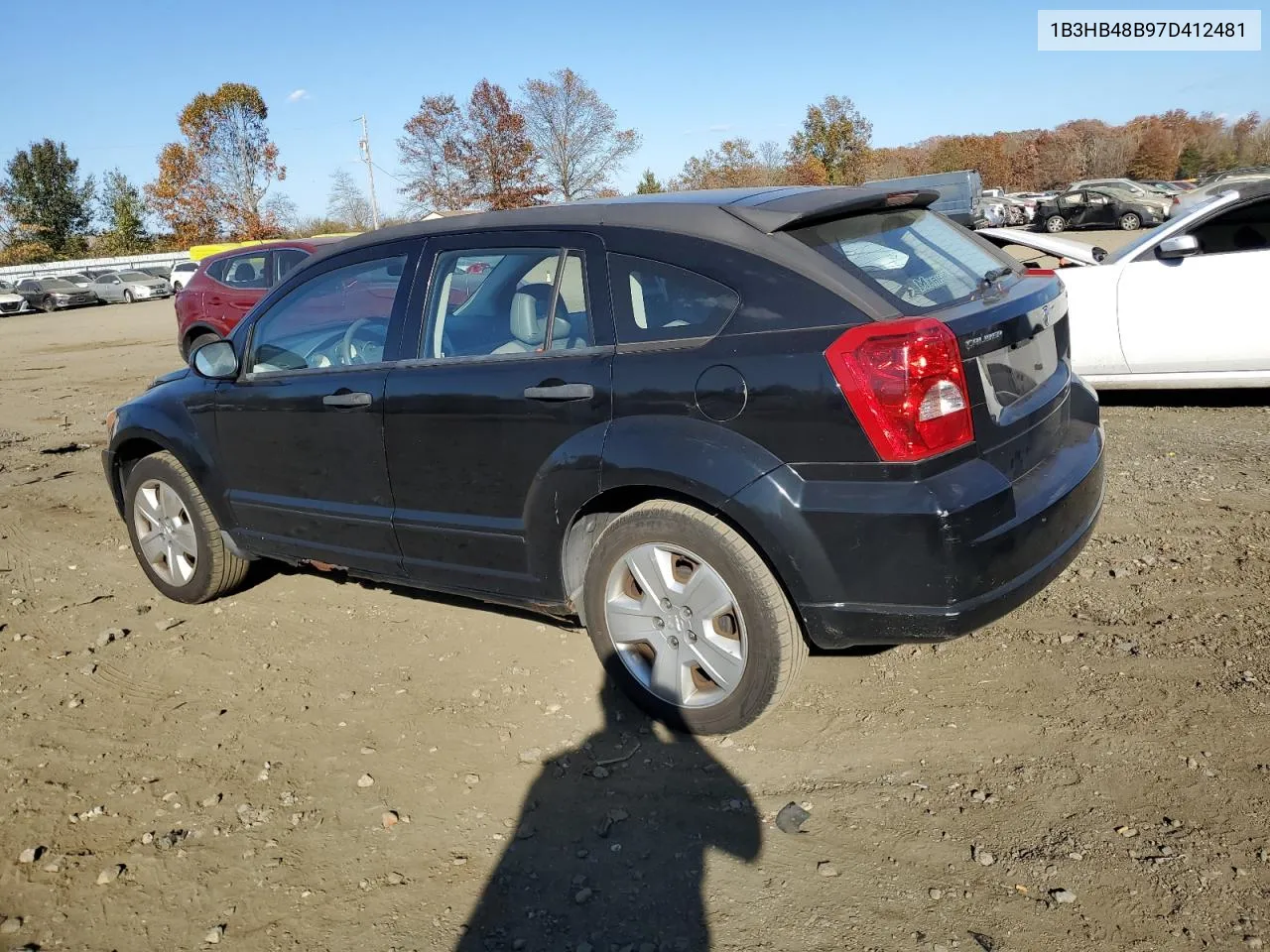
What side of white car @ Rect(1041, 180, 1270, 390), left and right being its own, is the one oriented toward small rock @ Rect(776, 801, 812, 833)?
left

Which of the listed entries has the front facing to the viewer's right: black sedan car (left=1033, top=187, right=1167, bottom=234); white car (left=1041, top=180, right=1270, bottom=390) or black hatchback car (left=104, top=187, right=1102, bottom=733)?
black sedan car (left=1033, top=187, right=1167, bottom=234)

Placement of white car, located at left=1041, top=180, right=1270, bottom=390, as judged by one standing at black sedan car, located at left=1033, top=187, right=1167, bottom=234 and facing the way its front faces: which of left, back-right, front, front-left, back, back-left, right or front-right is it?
right

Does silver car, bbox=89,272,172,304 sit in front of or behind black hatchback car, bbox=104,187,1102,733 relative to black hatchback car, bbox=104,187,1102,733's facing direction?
in front

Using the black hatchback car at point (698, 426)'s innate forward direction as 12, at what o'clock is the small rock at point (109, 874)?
The small rock is roughly at 10 o'clock from the black hatchback car.

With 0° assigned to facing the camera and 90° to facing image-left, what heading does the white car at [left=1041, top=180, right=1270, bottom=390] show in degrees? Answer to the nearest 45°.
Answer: approximately 90°

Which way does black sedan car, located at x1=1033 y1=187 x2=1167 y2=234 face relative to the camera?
to the viewer's right

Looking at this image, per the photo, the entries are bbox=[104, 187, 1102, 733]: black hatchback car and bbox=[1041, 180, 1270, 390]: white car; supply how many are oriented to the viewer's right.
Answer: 0

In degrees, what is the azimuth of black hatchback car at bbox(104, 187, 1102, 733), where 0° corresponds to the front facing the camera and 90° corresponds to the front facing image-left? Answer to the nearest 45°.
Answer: approximately 135°

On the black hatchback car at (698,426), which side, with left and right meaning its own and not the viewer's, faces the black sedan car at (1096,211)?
right

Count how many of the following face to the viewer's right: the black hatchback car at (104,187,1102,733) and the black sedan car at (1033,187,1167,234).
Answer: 1
